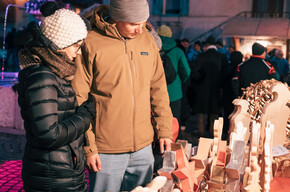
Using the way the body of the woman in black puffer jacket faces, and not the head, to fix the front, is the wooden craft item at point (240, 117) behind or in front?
in front

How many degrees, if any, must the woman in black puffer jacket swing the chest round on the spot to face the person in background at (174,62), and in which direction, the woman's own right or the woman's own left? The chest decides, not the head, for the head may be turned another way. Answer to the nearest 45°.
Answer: approximately 45° to the woman's own left

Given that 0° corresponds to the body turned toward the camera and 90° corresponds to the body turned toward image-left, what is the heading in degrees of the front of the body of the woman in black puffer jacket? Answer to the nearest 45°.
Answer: approximately 270°

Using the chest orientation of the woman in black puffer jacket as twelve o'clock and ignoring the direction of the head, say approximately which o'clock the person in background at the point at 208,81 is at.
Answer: The person in background is roughly at 10 o'clock from the woman in black puffer jacket.

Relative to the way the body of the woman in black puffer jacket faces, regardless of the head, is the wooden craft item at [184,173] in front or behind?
in front

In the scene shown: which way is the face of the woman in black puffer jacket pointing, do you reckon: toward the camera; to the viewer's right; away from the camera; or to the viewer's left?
to the viewer's right

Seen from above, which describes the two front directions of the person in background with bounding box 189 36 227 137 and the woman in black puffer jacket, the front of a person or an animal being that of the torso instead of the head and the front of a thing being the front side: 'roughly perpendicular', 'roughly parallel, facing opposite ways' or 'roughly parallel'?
roughly perpendicular

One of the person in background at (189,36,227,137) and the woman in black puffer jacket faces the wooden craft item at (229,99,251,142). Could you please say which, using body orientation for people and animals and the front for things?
the woman in black puffer jacket
